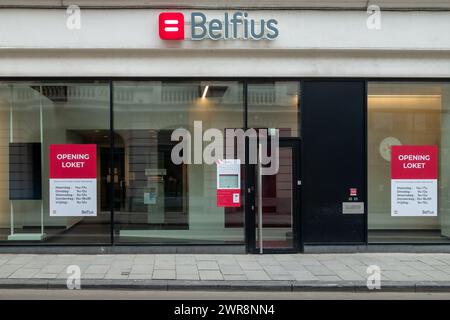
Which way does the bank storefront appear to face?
toward the camera
